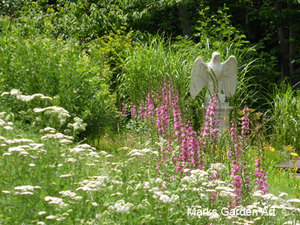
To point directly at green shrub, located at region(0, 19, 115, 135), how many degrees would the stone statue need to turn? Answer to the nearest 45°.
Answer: approximately 45° to its right

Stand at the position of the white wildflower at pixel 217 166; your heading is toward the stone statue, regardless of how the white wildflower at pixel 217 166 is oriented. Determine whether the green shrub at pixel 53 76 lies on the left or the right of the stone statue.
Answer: left

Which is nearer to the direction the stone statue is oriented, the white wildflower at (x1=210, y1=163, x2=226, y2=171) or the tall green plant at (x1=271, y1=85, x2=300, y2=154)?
the white wildflower

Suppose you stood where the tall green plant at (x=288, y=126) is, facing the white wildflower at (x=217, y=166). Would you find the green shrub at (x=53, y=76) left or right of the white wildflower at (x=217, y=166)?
right

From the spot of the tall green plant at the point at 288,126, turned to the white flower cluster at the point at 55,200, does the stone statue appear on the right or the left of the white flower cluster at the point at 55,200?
right

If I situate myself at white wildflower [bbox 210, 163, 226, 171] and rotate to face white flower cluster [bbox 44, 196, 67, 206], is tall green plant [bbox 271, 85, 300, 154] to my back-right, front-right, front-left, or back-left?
back-right

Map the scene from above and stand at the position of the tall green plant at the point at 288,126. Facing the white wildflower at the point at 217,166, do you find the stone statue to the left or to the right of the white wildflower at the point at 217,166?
right

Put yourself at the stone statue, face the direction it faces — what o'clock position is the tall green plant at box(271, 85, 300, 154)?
The tall green plant is roughly at 8 o'clock from the stone statue.

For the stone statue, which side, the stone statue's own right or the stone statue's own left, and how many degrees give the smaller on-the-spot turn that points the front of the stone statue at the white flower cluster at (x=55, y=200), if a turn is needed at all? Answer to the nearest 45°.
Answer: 0° — it already faces it

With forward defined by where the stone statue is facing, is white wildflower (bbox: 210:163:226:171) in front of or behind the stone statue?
in front

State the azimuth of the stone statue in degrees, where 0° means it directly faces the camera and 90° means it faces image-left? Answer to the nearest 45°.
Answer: approximately 0°

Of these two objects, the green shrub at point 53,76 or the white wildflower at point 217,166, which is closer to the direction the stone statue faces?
the white wildflower
